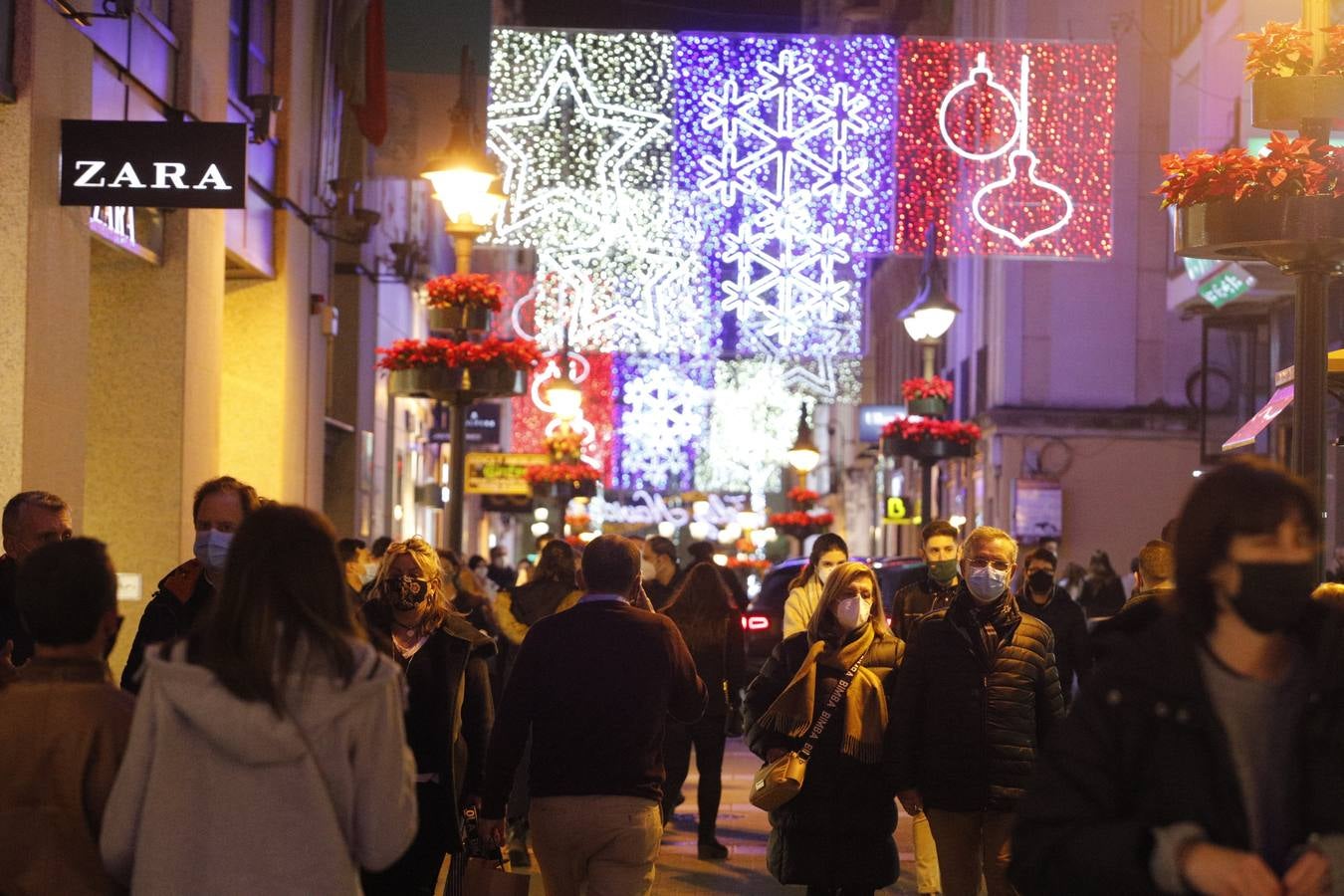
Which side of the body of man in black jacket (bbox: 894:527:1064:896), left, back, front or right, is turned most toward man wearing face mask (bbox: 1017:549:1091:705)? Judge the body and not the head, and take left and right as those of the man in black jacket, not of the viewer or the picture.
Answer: back

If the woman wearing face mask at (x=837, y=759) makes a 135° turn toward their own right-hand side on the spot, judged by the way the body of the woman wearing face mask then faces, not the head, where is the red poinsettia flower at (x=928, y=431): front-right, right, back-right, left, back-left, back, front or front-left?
front-right

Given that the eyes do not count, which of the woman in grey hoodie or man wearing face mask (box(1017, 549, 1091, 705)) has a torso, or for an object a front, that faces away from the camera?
the woman in grey hoodie

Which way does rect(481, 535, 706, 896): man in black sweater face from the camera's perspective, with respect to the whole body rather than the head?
away from the camera

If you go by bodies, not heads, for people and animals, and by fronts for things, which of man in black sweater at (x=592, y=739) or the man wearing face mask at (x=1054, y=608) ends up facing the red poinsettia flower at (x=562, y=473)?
the man in black sweater

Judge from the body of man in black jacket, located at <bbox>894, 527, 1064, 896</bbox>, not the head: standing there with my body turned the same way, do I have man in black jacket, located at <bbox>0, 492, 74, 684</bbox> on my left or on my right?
on my right

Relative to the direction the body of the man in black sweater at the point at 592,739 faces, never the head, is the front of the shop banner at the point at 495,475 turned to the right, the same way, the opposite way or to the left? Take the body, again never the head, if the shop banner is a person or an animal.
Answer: the opposite way

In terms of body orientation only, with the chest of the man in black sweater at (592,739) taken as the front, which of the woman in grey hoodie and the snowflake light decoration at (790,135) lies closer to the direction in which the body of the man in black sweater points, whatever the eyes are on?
the snowflake light decoration

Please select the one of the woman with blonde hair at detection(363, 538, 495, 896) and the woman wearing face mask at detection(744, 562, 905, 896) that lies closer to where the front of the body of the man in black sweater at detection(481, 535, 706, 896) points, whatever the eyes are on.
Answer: the woman wearing face mask

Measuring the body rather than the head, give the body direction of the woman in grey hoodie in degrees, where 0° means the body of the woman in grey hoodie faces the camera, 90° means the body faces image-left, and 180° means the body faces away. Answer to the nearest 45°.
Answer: approximately 180°
